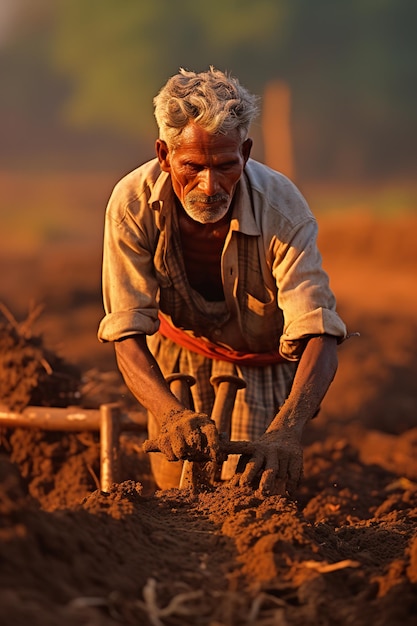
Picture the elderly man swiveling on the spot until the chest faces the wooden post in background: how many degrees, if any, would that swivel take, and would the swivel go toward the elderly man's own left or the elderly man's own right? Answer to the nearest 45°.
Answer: approximately 180°

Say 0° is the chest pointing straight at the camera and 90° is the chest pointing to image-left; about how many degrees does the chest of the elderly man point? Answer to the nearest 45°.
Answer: approximately 0°
